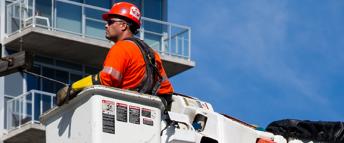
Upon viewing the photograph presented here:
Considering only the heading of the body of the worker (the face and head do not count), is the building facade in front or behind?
in front

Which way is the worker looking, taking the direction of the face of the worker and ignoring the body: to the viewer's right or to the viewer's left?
to the viewer's left

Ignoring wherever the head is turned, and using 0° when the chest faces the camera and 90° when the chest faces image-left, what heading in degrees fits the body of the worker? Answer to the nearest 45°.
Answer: approximately 135°
